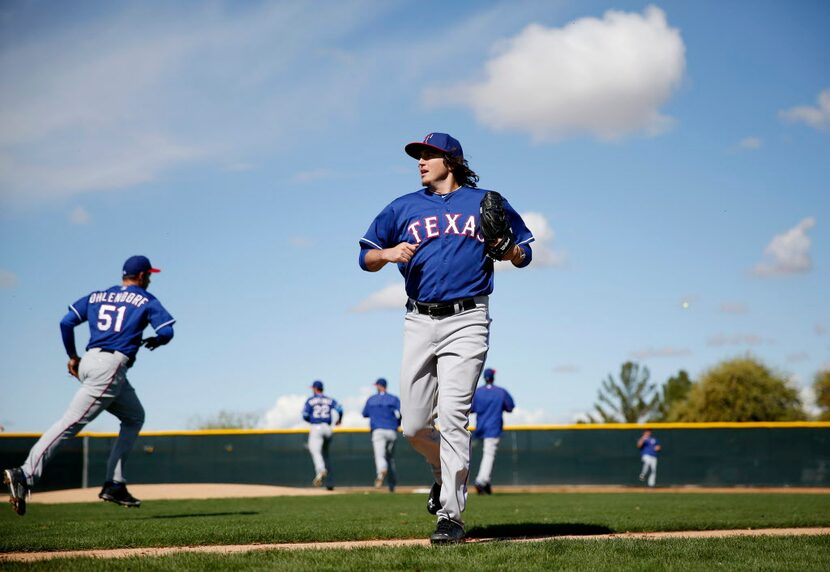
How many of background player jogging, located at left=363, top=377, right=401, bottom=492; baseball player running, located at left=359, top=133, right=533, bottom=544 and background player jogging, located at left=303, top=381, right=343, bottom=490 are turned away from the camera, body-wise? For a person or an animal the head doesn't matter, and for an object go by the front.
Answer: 2

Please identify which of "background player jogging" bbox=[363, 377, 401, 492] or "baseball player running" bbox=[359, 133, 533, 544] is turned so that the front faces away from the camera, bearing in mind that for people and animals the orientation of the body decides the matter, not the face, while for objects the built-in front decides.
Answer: the background player jogging

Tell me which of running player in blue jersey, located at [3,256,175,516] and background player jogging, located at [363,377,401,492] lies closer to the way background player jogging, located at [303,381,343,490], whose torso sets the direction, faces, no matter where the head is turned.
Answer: the background player jogging

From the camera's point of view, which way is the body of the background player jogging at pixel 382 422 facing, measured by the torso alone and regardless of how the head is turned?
away from the camera

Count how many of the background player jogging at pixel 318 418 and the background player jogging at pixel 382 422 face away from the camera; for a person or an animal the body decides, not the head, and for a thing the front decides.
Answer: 2

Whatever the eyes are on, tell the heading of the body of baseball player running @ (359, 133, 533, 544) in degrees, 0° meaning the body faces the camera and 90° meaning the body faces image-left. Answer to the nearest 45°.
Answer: approximately 0°

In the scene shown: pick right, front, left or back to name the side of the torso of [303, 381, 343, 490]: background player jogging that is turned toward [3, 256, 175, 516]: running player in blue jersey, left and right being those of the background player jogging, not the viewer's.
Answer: back

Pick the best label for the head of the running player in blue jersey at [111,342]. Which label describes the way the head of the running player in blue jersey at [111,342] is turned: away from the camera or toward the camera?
away from the camera

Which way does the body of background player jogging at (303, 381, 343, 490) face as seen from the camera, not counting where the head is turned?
away from the camera

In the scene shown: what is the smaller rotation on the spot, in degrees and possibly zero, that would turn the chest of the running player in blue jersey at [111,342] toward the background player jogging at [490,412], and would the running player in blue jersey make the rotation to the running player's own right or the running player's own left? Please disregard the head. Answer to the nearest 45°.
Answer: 0° — they already face them

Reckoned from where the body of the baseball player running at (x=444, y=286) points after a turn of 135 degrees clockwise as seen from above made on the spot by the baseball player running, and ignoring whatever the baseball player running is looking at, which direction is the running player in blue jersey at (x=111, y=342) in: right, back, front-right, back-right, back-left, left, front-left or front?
front
